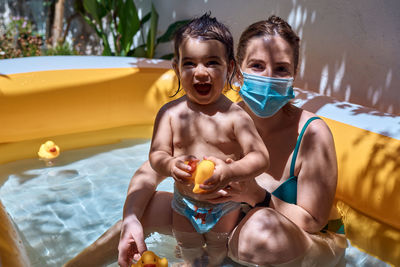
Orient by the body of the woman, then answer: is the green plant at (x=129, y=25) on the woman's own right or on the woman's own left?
on the woman's own right

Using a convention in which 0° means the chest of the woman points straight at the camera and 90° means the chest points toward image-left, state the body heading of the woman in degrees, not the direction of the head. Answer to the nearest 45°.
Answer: approximately 45°

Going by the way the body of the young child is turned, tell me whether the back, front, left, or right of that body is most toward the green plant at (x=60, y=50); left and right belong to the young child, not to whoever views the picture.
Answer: back

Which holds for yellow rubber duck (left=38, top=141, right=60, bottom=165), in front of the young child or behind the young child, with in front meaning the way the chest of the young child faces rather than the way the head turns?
behind

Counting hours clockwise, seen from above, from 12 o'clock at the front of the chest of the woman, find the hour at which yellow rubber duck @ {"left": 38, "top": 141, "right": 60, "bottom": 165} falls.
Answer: The yellow rubber duck is roughly at 3 o'clock from the woman.

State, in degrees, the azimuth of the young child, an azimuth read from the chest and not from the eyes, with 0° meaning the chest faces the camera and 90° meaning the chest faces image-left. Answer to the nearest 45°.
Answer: approximately 0°

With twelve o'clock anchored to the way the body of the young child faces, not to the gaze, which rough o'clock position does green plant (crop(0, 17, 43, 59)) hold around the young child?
The green plant is roughly at 5 o'clock from the young child.
